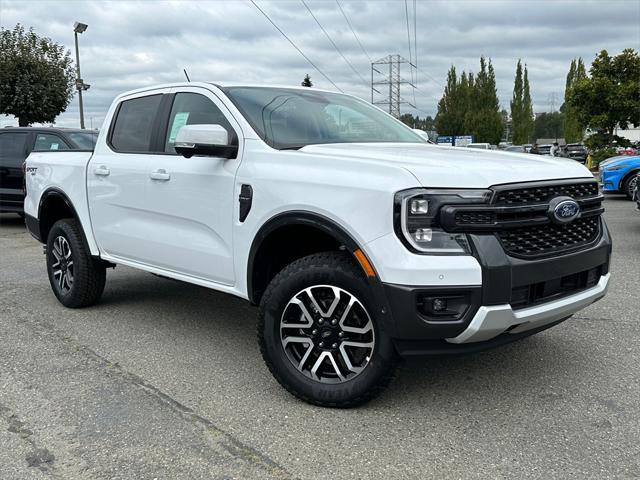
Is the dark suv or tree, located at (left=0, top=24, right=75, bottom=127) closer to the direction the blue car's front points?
the dark suv

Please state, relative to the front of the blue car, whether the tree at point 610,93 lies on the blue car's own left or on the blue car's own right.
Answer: on the blue car's own right

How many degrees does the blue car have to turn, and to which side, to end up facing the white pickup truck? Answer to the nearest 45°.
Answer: approximately 45° to its left

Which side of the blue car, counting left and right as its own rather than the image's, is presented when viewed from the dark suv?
front

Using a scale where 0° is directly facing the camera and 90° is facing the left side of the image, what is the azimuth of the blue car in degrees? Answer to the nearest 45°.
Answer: approximately 45°

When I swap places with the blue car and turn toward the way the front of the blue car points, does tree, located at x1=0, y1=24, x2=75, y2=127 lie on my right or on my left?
on my right

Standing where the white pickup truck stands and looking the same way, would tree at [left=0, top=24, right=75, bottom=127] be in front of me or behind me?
behind

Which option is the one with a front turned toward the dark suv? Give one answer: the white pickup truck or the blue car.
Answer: the blue car

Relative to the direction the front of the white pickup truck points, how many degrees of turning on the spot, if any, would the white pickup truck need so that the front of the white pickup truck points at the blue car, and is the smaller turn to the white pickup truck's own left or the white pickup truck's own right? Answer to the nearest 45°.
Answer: approximately 90° to the white pickup truck's own left

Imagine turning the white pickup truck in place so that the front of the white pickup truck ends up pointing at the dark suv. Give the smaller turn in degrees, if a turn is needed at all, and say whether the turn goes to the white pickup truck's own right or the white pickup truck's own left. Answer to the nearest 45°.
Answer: approximately 180°

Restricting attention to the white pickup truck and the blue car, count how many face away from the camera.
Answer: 0

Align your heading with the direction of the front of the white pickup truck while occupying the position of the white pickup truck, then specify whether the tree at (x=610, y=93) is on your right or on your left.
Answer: on your left
